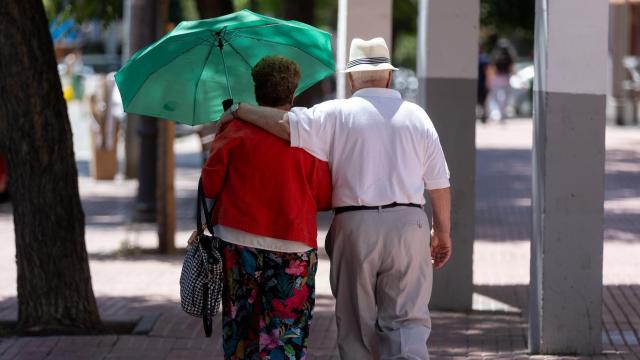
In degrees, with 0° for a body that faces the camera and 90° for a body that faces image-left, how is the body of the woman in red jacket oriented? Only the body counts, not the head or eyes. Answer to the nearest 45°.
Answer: approximately 180°

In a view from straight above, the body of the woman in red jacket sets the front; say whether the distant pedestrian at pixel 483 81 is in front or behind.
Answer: in front

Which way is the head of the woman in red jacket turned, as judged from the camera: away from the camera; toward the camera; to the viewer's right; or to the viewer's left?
away from the camera

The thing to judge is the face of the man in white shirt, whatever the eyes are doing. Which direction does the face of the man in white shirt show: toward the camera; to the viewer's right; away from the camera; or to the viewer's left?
away from the camera

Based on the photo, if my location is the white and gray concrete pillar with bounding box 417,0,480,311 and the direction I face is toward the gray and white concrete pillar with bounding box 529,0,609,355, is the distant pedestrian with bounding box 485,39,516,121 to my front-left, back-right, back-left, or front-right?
back-left

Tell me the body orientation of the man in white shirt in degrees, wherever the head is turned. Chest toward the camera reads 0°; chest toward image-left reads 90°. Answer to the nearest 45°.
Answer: approximately 180°

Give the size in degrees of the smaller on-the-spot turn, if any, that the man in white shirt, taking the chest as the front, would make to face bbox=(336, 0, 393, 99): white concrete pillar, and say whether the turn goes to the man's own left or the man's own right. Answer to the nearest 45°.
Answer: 0° — they already face it

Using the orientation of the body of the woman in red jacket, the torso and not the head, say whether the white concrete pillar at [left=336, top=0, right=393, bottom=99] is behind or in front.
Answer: in front

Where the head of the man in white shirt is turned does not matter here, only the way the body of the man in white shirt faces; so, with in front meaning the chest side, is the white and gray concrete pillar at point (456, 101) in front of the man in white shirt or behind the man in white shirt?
in front

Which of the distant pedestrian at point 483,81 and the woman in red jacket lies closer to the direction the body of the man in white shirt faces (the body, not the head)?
the distant pedestrian

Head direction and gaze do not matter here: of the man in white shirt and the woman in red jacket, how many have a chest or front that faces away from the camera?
2

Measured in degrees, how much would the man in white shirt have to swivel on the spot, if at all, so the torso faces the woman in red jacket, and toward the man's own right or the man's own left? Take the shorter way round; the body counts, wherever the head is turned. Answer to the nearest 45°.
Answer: approximately 90° to the man's own left

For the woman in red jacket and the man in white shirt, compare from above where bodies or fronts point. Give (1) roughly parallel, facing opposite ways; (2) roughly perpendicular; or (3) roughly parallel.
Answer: roughly parallel

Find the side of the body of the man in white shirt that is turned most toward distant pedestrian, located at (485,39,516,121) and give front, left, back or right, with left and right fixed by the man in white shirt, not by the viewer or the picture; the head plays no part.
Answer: front

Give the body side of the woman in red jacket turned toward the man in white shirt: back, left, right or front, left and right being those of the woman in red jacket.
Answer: right

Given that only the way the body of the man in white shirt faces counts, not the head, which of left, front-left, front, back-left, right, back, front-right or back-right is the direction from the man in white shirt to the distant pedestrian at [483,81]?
front
